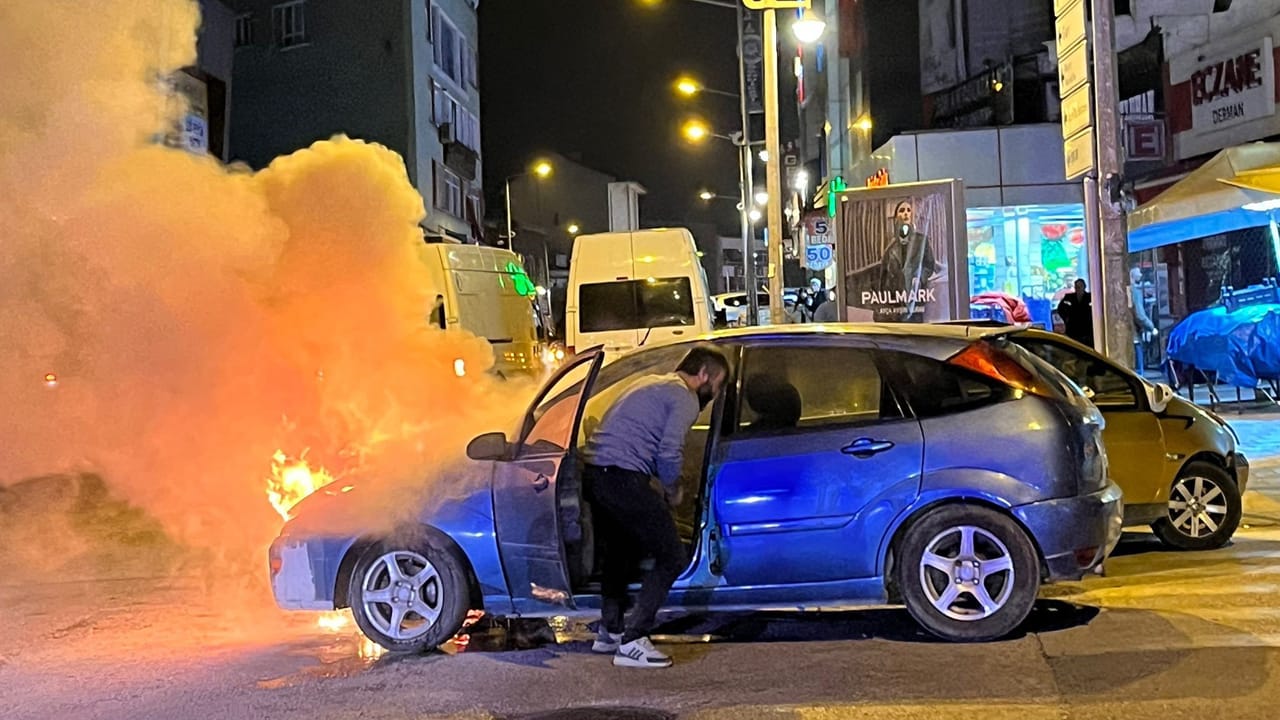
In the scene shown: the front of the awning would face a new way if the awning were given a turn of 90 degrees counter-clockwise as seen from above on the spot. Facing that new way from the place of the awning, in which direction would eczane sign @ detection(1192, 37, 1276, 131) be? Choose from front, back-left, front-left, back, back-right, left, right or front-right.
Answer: back-left

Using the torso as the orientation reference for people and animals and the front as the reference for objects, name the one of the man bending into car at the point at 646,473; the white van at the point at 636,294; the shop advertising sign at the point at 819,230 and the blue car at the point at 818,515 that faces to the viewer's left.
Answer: the blue car

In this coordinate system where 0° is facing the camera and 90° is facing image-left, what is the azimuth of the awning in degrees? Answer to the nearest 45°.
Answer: approximately 45°

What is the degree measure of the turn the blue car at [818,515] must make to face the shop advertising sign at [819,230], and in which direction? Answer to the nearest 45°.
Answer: approximately 90° to its right

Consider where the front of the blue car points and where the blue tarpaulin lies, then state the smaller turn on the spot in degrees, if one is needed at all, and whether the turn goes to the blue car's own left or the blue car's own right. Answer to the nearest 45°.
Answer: approximately 135° to the blue car's own right

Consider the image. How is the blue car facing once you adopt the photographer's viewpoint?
facing to the left of the viewer

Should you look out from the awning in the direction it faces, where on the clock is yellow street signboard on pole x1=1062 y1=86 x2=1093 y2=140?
The yellow street signboard on pole is roughly at 11 o'clock from the awning.
